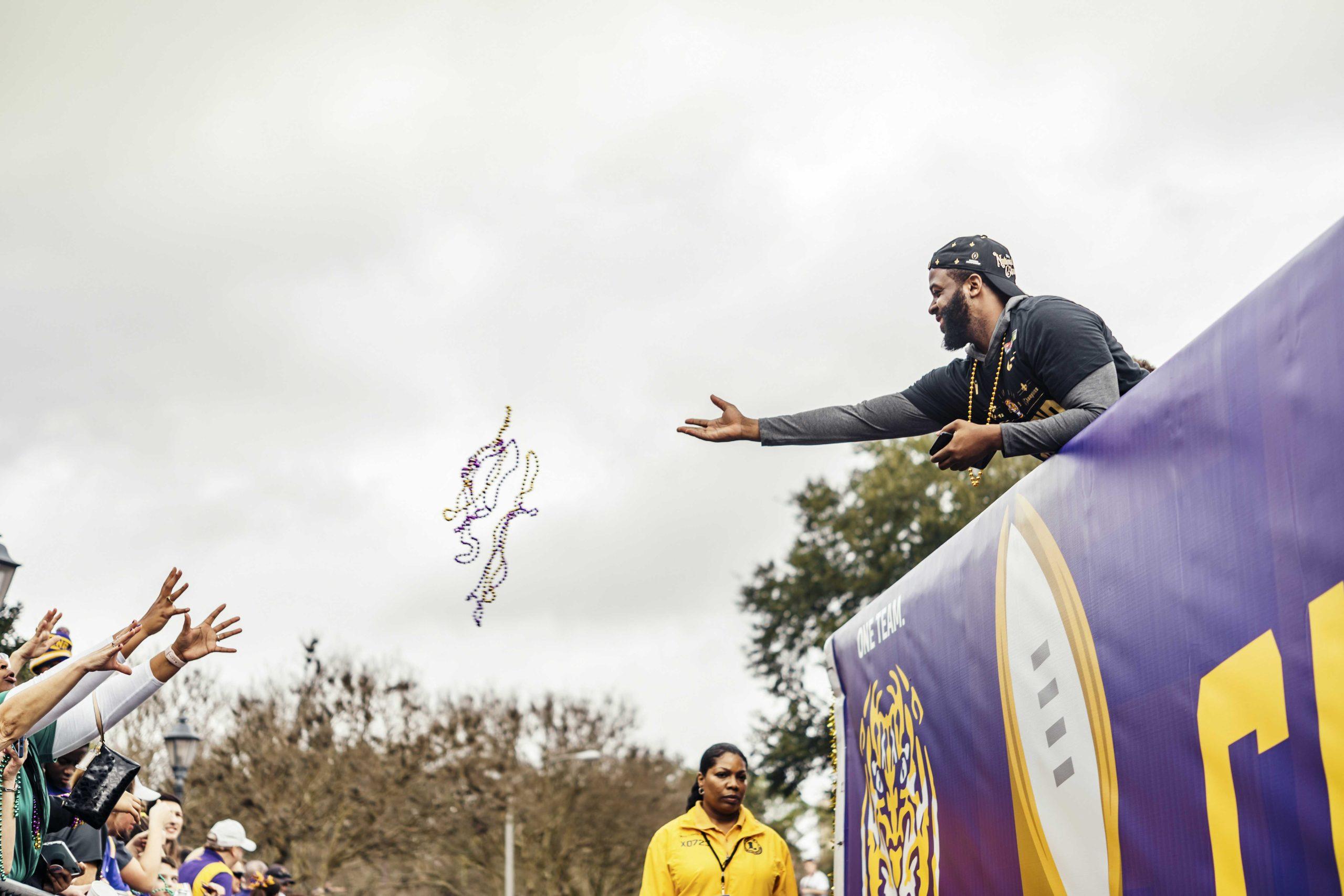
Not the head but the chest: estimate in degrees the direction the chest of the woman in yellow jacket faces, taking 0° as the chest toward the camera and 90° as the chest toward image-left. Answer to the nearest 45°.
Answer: approximately 0°

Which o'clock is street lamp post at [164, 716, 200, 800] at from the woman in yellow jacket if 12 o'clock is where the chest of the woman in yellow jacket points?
The street lamp post is roughly at 5 o'clock from the woman in yellow jacket.

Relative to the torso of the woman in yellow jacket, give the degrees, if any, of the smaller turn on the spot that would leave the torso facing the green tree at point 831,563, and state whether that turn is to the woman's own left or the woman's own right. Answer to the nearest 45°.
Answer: approximately 180°

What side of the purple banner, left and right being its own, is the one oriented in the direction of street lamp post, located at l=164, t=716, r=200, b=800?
right

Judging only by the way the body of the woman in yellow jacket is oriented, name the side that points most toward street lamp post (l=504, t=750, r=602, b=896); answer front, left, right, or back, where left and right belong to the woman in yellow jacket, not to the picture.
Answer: back

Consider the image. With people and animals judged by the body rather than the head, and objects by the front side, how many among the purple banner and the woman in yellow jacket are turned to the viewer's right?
0

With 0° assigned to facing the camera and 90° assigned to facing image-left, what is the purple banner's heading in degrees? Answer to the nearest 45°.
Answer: approximately 45°

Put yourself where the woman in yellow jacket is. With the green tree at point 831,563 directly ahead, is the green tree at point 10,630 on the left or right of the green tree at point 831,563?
left

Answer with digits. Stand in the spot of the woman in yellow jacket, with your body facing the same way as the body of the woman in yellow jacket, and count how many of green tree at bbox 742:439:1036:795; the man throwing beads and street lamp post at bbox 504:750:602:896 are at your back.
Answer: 2

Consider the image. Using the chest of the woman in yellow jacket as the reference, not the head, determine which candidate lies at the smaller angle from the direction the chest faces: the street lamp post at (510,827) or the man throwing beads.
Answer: the man throwing beads

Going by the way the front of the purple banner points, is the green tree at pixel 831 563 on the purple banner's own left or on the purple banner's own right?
on the purple banner's own right
